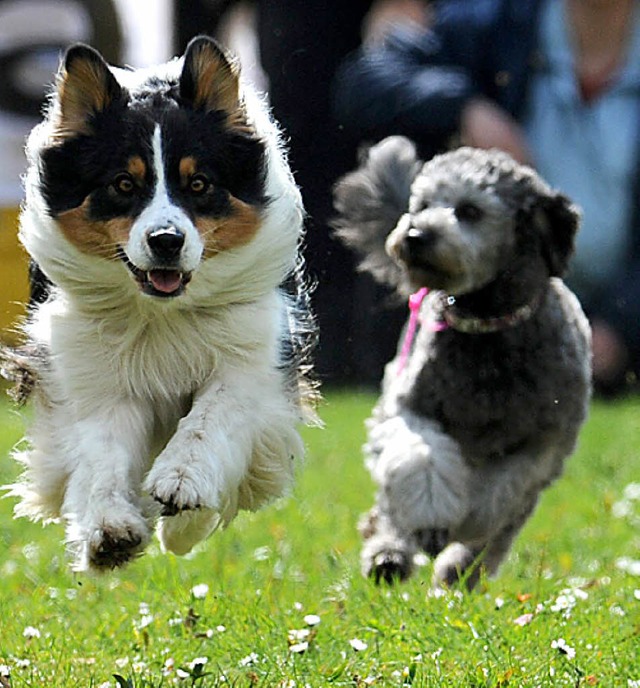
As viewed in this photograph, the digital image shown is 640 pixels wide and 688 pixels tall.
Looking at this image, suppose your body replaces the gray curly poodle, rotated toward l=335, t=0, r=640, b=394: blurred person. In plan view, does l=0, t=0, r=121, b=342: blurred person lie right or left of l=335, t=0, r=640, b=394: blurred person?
left

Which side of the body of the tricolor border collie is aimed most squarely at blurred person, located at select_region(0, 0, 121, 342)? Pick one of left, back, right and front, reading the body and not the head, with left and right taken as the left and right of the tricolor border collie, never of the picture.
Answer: back

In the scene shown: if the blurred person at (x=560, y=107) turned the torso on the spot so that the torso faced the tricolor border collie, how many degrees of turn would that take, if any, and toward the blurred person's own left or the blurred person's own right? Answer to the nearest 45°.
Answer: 0° — they already face it

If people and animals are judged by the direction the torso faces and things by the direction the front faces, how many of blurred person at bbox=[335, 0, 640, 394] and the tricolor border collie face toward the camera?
2

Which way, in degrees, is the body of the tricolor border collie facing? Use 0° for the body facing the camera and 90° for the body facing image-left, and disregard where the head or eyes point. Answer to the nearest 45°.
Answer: approximately 0°

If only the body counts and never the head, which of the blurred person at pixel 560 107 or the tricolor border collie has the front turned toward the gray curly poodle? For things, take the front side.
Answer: the blurred person

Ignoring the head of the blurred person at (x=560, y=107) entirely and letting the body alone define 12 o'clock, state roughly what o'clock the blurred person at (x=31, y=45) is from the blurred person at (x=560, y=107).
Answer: the blurred person at (x=31, y=45) is roughly at 3 o'clock from the blurred person at (x=560, y=107).

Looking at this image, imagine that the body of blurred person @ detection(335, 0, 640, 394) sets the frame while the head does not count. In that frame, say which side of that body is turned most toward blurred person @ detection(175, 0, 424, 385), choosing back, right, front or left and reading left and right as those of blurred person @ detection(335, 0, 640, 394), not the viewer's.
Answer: right

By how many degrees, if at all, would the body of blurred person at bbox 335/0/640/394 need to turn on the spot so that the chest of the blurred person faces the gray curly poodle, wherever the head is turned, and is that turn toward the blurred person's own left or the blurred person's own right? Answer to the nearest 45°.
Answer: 0° — they already face it

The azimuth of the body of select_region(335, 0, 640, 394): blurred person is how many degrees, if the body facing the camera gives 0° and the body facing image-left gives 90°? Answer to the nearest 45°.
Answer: approximately 0°
